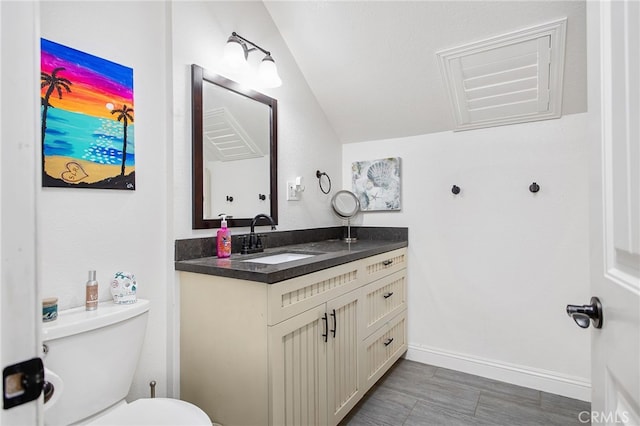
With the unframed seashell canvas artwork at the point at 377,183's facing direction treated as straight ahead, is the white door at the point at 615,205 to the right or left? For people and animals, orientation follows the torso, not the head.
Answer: on its left

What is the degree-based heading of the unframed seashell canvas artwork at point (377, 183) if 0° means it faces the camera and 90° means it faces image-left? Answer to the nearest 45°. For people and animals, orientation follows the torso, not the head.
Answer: approximately 45°

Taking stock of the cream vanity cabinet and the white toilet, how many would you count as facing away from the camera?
0

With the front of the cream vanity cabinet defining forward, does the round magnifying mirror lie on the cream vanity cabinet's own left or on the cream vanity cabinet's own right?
on the cream vanity cabinet's own left

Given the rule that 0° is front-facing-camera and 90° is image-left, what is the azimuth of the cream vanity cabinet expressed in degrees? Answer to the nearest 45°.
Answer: approximately 315°

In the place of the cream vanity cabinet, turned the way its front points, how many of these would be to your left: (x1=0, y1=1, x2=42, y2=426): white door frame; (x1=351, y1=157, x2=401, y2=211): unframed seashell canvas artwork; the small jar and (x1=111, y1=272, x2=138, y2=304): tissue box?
1

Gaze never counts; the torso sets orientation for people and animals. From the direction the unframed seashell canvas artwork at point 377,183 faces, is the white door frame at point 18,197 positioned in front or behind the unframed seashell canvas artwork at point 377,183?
in front
